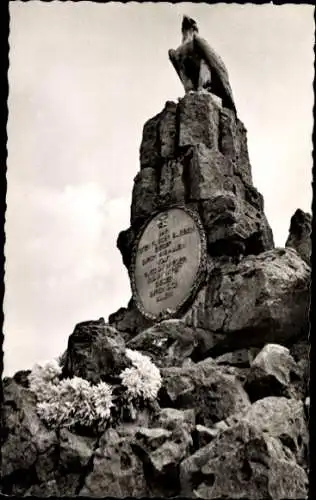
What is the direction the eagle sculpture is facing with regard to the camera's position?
facing the viewer and to the left of the viewer

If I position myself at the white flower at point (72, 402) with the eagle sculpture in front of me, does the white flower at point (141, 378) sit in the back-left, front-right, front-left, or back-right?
front-right
